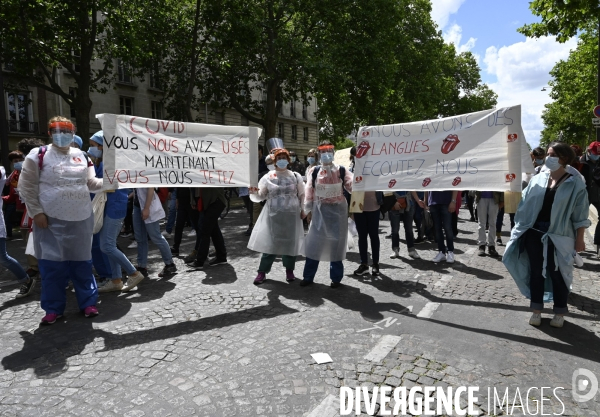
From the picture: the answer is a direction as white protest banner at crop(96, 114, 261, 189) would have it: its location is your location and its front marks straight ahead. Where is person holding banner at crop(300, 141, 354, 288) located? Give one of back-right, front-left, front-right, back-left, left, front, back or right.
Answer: left

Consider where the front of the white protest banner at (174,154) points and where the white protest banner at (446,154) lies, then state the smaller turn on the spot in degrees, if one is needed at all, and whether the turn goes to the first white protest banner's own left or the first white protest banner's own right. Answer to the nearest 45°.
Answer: approximately 90° to the first white protest banner's own left

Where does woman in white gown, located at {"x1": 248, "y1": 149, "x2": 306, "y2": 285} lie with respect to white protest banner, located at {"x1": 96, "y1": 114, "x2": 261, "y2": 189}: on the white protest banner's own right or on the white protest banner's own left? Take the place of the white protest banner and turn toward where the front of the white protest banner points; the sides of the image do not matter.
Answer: on the white protest banner's own left

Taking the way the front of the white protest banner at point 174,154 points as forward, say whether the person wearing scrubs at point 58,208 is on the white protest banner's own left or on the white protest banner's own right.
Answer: on the white protest banner's own right

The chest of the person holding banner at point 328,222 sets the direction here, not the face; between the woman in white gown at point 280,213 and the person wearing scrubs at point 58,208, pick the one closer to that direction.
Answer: the person wearing scrubs

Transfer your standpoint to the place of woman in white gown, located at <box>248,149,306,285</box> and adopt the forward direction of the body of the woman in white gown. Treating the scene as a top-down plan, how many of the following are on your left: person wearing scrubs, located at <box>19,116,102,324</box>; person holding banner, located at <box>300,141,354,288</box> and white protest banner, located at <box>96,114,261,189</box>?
1

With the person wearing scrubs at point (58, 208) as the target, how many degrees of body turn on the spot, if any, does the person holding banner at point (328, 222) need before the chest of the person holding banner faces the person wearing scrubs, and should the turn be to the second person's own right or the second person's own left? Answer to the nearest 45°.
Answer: approximately 45° to the second person's own right
